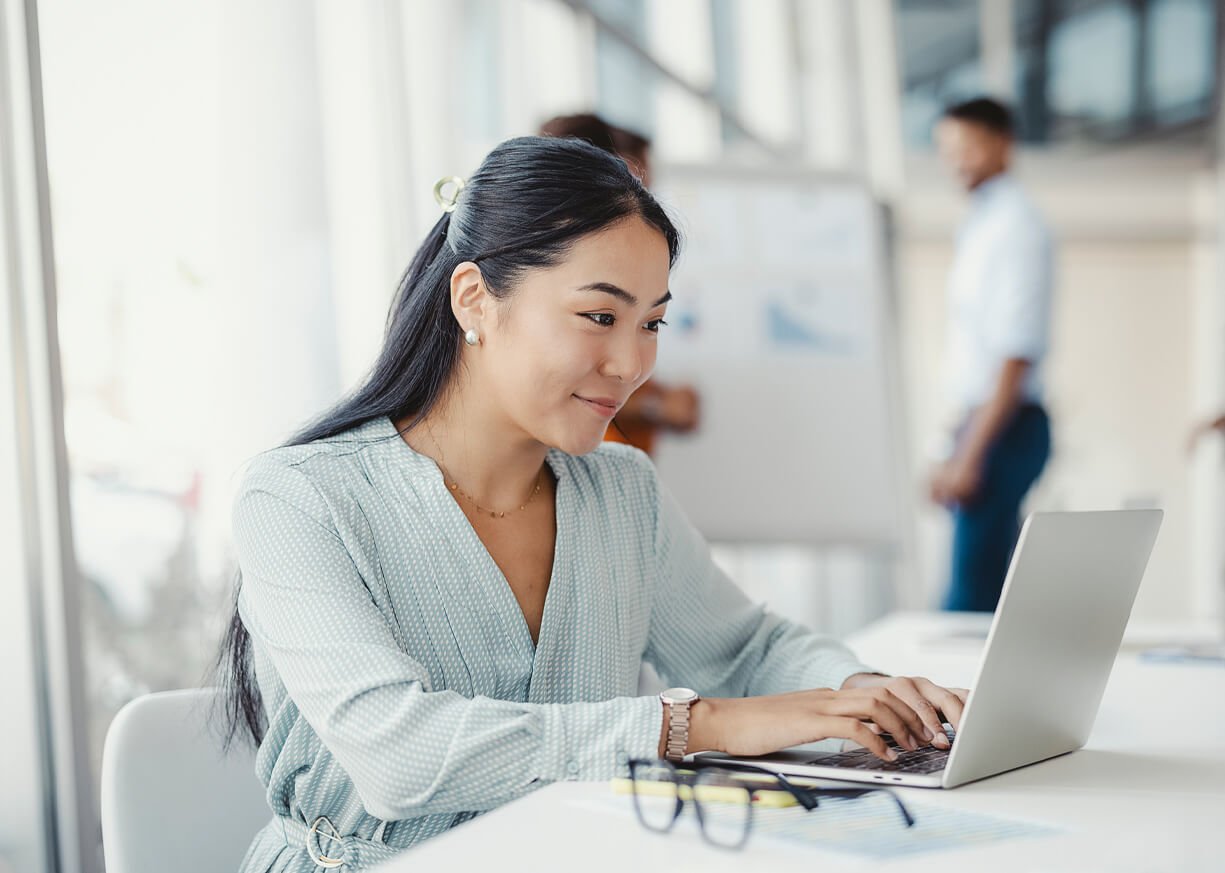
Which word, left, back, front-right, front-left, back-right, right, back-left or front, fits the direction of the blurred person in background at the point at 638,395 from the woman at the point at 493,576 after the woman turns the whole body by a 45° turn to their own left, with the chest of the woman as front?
left

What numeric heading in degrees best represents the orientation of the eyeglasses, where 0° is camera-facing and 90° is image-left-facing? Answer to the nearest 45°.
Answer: approximately 45°

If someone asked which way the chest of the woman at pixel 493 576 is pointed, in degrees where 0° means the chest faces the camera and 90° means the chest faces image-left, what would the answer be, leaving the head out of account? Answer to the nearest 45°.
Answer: approximately 315°

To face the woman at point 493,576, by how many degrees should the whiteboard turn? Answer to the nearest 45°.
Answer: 0° — it already faces them

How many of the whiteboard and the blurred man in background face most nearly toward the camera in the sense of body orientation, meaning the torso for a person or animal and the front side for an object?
1

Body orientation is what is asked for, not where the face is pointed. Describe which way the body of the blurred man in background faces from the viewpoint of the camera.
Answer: to the viewer's left

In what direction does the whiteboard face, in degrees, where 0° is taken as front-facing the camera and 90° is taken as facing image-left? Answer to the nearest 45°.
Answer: approximately 0°

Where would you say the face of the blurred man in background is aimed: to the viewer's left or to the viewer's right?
to the viewer's left
